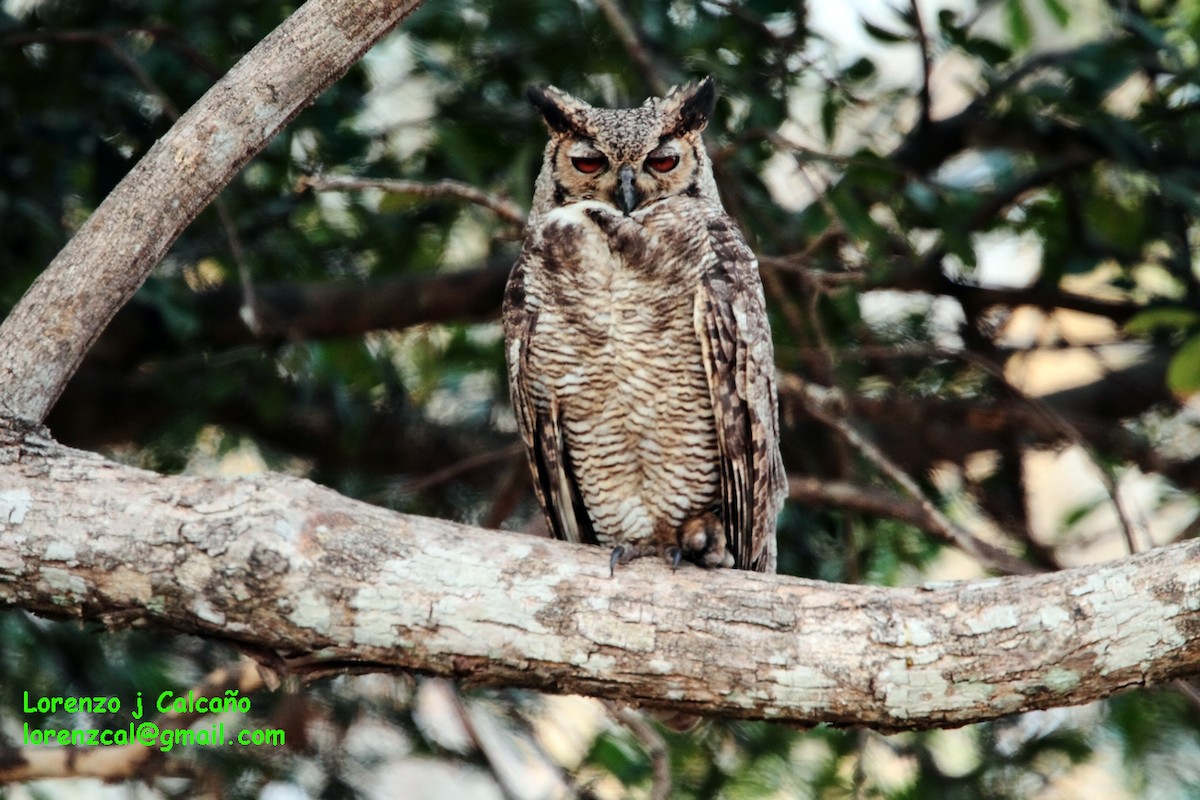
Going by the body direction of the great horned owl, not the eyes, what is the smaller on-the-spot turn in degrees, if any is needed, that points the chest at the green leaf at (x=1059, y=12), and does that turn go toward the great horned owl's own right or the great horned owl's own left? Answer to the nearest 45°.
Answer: approximately 135° to the great horned owl's own left

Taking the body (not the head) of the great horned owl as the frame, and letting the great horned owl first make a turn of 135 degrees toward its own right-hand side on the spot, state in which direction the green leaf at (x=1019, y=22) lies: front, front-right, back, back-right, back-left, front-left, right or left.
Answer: right

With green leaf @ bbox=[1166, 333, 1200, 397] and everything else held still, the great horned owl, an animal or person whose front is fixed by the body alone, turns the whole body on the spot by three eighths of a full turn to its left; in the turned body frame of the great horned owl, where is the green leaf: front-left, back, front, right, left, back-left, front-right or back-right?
front-right

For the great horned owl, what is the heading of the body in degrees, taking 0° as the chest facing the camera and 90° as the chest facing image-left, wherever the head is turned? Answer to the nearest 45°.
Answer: approximately 0°
